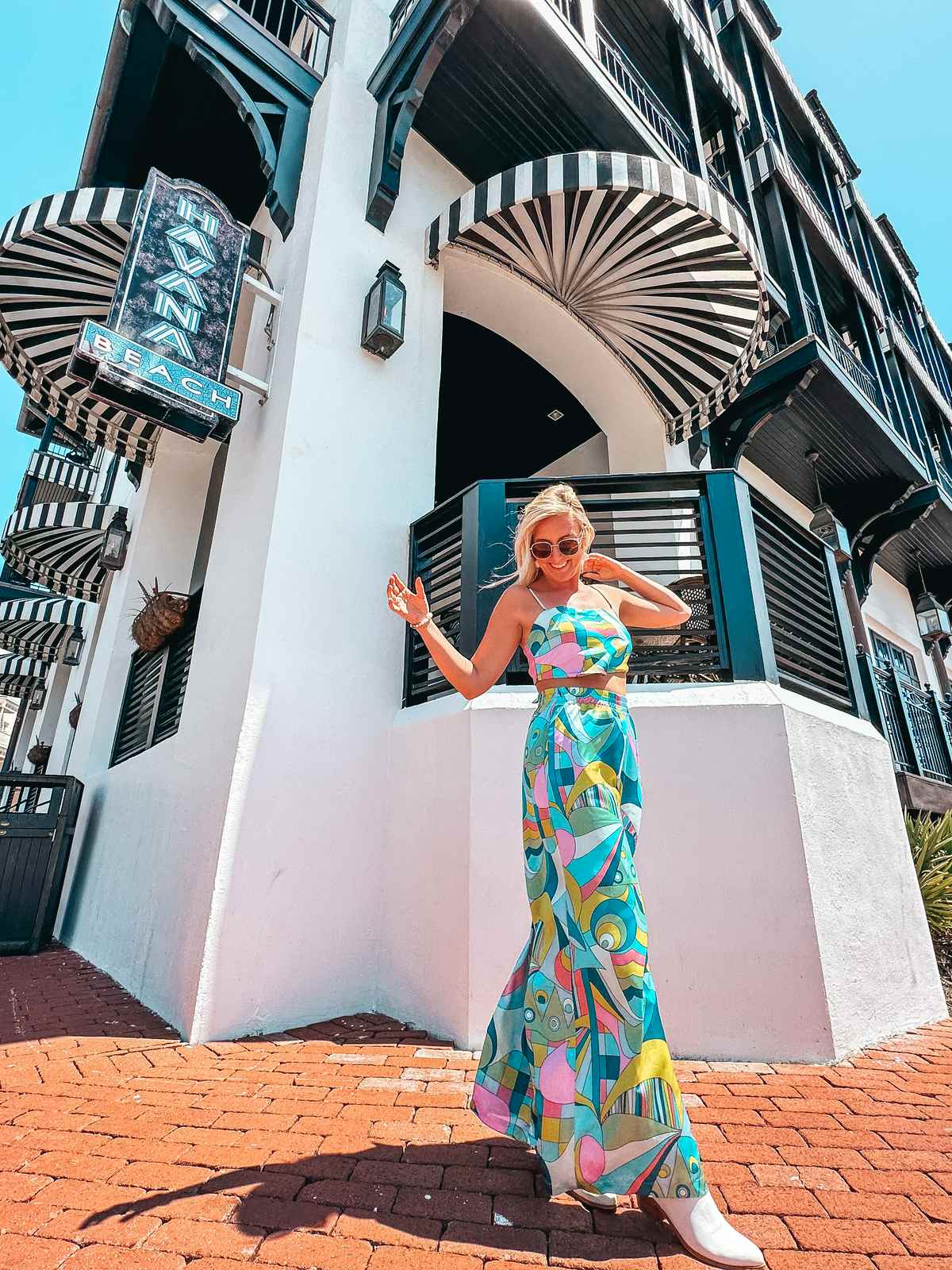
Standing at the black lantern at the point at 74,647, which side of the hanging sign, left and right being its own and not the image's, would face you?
back

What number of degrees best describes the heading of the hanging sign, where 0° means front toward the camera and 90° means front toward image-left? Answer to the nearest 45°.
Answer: approximately 0°

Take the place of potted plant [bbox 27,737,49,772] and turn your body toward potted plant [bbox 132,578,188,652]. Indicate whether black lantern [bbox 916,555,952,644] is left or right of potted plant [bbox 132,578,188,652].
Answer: left

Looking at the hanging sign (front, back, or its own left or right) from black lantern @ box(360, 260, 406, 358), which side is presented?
left

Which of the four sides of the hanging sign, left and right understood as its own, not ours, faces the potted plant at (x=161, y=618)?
back

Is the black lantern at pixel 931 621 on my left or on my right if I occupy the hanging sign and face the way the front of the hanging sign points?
on my left

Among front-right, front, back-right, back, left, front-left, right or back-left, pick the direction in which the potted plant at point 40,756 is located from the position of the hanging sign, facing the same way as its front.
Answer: back

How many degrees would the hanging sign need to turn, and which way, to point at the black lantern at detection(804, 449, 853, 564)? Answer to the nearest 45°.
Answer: approximately 90° to its left
